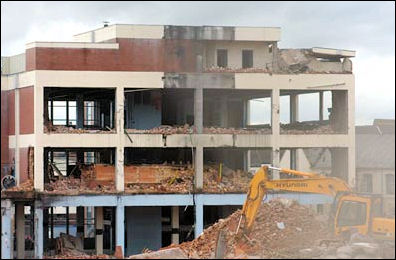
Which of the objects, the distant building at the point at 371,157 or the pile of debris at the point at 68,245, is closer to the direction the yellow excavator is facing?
the pile of debris

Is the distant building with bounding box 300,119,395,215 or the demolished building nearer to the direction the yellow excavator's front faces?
the demolished building

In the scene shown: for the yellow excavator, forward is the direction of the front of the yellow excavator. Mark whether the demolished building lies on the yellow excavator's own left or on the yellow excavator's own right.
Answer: on the yellow excavator's own right

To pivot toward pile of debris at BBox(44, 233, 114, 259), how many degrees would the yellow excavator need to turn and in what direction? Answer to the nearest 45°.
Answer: approximately 45° to its right

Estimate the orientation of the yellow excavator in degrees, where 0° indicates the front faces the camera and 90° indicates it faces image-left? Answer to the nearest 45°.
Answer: approximately 90°

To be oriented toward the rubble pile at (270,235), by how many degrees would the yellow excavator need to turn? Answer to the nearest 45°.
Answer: approximately 45° to its right
